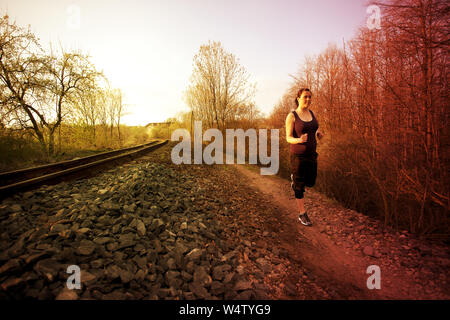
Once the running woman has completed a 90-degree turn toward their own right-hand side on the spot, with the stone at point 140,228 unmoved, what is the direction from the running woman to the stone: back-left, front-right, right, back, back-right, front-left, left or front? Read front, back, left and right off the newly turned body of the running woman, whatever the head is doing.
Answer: front

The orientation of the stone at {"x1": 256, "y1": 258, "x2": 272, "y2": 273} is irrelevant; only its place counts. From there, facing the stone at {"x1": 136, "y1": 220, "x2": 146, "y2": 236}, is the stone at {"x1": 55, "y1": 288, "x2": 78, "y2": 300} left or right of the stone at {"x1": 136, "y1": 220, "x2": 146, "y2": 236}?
left

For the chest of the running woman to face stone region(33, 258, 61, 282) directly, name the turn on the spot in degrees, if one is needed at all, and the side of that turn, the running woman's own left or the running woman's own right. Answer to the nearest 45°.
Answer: approximately 90° to the running woman's own right

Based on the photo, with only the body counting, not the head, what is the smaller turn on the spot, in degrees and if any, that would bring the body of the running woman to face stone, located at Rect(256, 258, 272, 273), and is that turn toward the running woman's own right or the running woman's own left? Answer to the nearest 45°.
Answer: approximately 45° to the running woman's own right

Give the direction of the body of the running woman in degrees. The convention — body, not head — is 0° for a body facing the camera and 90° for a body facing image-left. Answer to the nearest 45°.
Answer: approximately 315°

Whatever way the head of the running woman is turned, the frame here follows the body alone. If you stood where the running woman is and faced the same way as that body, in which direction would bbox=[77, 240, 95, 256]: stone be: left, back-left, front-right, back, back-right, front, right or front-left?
right

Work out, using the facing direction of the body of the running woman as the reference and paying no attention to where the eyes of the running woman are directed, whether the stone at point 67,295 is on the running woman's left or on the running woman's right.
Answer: on the running woman's right

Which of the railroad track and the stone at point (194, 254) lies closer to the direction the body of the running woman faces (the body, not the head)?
the stone

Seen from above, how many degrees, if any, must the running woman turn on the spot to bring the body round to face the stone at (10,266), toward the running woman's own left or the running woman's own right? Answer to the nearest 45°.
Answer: approximately 90° to the running woman's own right
